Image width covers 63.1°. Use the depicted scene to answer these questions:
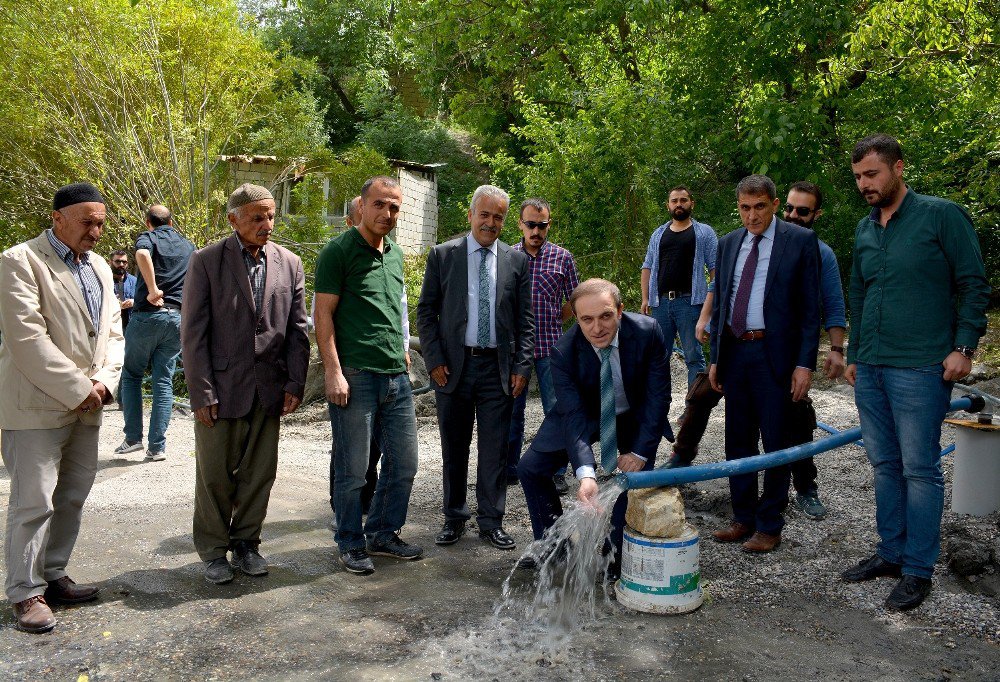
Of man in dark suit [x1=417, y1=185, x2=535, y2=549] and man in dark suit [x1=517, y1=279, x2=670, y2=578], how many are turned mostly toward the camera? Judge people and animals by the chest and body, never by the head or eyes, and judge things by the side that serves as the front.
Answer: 2

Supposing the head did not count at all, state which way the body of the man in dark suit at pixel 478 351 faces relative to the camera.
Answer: toward the camera

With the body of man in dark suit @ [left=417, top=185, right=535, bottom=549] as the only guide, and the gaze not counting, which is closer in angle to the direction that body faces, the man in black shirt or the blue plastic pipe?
the blue plastic pipe

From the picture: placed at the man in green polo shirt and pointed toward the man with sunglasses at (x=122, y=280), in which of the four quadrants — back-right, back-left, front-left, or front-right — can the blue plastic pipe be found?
back-right

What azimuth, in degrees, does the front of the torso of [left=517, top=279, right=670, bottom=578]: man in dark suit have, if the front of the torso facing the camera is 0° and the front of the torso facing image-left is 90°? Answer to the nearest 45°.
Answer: approximately 0°

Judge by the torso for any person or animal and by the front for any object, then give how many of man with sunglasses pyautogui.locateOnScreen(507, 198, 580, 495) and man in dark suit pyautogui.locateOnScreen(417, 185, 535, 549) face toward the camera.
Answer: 2

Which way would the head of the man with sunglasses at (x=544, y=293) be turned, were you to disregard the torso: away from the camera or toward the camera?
toward the camera

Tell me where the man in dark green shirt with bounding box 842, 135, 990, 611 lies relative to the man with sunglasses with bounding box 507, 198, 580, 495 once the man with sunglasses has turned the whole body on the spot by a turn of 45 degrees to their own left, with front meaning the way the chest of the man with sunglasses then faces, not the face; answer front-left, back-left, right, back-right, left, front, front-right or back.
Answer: front

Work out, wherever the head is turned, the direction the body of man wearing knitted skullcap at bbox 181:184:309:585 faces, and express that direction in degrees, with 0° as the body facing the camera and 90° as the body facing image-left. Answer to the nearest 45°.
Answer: approximately 315°

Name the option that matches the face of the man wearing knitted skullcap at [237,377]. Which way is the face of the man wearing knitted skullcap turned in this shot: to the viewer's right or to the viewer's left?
to the viewer's right

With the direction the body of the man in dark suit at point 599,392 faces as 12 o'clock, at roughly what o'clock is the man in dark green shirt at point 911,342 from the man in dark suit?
The man in dark green shirt is roughly at 9 o'clock from the man in dark suit.

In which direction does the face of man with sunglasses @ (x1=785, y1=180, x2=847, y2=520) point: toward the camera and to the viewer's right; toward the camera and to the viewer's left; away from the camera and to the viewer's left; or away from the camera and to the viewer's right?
toward the camera and to the viewer's left

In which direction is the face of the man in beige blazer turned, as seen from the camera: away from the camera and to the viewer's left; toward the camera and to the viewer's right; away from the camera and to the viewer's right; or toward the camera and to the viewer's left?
toward the camera and to the viewer's right

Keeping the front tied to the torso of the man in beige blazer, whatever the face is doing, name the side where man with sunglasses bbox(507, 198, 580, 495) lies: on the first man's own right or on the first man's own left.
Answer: on the first man's own left

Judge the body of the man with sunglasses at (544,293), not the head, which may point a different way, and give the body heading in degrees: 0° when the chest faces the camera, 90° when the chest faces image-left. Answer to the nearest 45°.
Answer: approximately 0°

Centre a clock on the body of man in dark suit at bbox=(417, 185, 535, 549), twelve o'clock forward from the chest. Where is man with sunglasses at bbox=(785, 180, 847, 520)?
The man with sunglasses is roughly at 9 o'clock from the man in dark suit.

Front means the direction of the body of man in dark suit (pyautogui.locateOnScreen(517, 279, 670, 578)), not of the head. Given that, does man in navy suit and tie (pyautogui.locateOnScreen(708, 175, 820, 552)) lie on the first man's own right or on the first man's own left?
on the first man's own left

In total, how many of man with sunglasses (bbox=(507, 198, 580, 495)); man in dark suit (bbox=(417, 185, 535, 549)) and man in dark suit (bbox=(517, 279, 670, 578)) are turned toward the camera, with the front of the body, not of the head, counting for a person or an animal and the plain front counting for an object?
3
